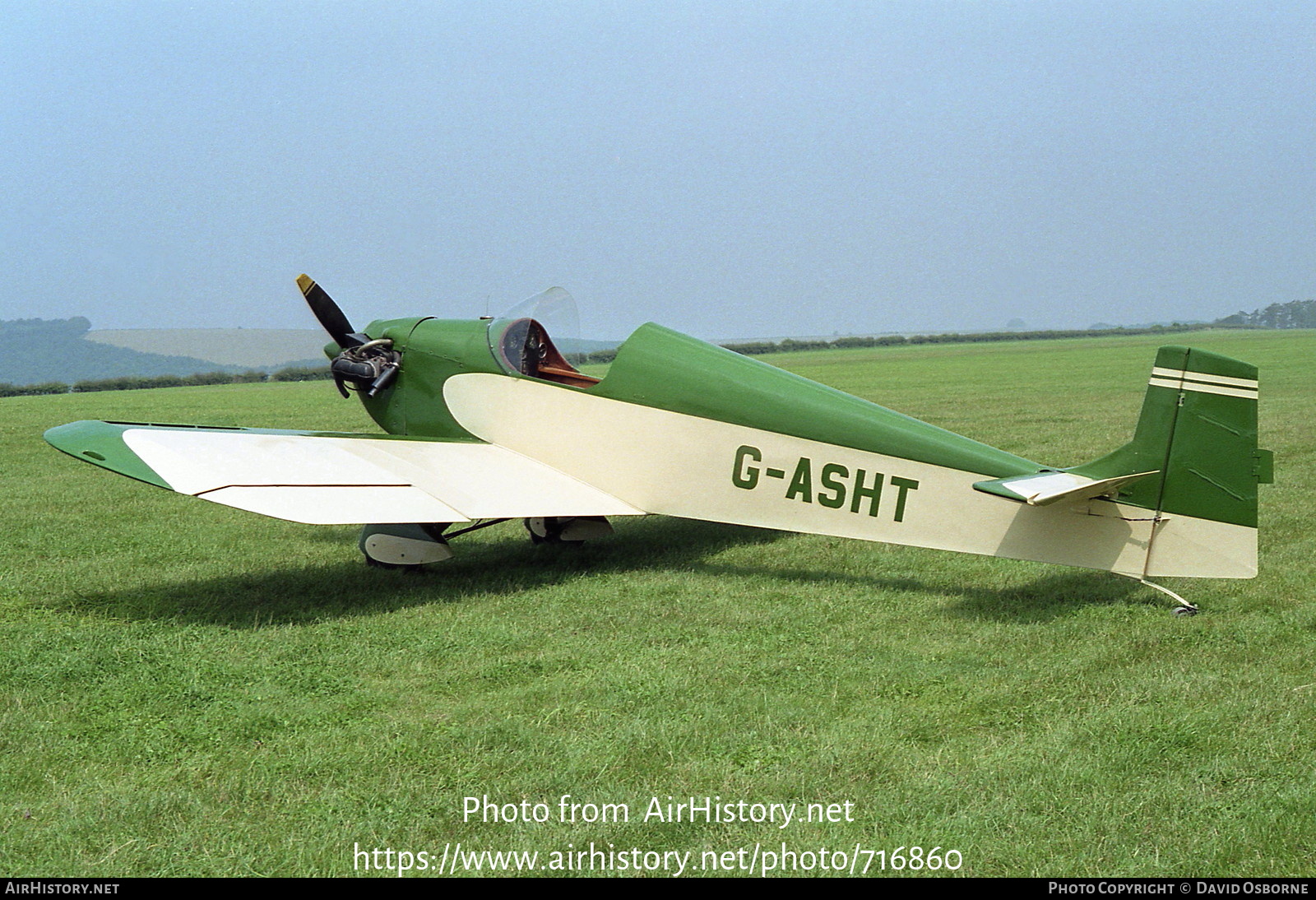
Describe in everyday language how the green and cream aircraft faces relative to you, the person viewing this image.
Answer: facing away from the viewer and to the left of the viewer
